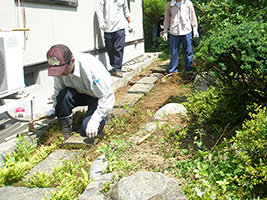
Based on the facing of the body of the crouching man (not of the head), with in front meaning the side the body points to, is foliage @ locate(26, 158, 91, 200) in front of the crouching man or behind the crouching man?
in front

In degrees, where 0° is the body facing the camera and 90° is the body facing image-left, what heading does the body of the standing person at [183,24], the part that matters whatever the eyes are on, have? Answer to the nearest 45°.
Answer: approximately 0°
